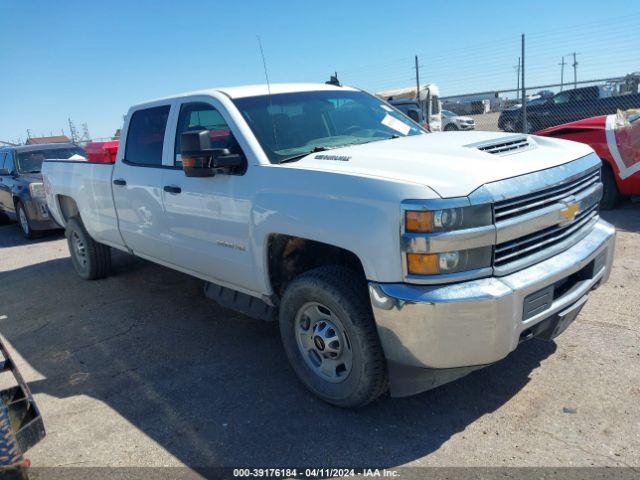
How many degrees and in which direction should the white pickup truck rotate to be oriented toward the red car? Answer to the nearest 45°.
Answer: approximately 90° to its left

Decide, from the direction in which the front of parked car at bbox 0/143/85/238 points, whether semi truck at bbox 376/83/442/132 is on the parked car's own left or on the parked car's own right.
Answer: on the parked car's own left

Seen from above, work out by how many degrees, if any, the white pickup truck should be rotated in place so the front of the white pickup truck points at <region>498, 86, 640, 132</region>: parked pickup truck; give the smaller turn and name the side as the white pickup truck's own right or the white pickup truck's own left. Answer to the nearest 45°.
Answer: approximately 90° to the white pickup truck's own left

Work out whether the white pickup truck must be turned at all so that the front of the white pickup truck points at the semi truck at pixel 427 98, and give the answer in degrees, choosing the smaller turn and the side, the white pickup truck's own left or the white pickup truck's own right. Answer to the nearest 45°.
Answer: approximately 135° to the white pickup truck's own left

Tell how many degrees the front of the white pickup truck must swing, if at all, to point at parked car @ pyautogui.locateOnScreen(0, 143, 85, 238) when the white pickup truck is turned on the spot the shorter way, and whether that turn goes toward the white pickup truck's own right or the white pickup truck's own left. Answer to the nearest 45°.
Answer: approximately 180°
